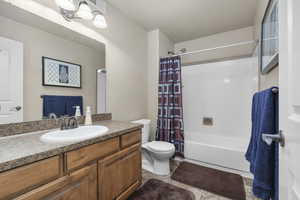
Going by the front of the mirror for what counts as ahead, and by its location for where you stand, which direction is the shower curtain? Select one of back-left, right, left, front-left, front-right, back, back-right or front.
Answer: front-left

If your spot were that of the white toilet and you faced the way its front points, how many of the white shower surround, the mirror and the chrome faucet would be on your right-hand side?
2

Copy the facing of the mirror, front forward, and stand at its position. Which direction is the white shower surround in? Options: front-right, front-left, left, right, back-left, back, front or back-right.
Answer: front-left

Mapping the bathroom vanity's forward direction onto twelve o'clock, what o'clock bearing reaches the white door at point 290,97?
The white door is roughly at 12 o'clock from the bathroom vanity.

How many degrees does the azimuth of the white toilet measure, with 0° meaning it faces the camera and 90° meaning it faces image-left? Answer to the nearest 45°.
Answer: approximately 315°

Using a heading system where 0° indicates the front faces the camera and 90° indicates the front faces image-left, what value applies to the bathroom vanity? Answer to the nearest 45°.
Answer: approximately 315°

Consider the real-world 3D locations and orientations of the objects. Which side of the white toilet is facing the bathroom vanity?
right

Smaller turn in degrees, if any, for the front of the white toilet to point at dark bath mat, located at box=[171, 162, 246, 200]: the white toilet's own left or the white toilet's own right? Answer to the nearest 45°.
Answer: approximately 45° to the white toilet's own left

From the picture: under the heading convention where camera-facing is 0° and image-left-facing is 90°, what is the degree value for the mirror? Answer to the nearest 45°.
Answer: approximately 315°
